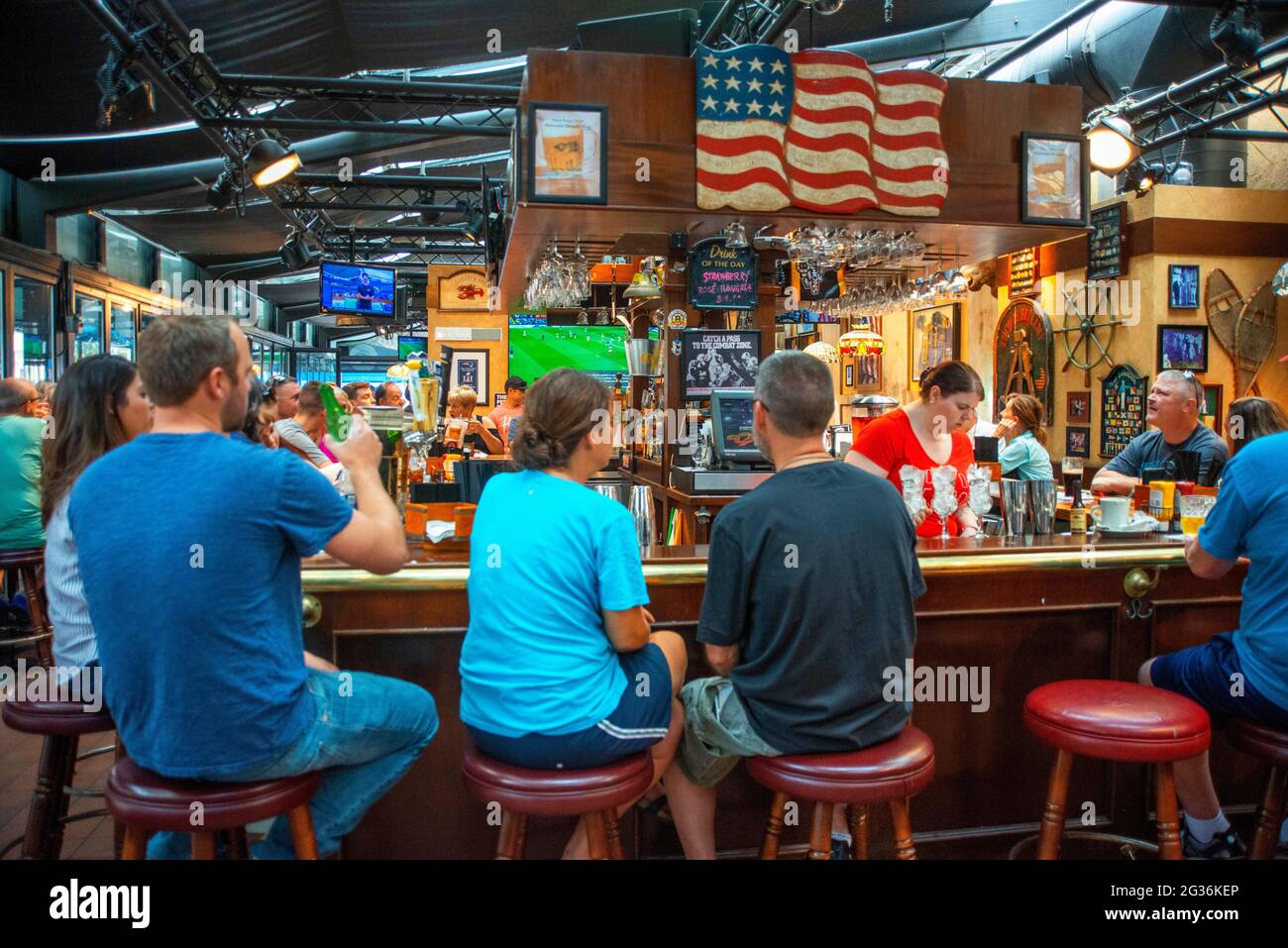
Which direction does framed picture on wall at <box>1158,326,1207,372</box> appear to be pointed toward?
toward the camera

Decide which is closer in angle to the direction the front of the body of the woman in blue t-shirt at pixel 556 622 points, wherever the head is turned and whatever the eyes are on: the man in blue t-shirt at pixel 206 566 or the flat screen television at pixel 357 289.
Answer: the flat screen television

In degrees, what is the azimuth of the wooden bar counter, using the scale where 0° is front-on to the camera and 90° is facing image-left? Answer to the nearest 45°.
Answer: approximately 0°

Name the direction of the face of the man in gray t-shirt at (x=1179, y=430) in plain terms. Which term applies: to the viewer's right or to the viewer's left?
to the viewer's left

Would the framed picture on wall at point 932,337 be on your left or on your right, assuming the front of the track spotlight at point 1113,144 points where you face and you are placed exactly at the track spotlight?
on your right

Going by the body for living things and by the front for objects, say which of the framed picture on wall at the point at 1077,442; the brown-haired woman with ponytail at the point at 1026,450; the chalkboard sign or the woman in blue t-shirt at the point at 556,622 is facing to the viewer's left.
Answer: the brown-haired woman with ponytail

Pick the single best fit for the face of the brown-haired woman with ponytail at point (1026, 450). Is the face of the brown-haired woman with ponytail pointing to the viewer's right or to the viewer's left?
to the viewer's left

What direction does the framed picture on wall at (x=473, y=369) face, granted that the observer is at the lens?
facing the viewer

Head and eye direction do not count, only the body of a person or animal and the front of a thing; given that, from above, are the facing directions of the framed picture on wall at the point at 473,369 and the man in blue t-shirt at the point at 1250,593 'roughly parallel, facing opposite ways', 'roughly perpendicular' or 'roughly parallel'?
roughly parallel, facing opposite ways

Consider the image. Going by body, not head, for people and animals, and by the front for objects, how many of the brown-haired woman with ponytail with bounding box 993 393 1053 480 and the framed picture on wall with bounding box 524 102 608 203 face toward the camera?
1

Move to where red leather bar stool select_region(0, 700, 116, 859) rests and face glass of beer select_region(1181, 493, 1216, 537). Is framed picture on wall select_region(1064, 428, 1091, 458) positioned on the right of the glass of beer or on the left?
left

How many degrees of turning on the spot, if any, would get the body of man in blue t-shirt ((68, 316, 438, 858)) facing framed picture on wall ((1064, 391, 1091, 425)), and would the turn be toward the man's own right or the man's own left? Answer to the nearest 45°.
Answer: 0° — they already face it

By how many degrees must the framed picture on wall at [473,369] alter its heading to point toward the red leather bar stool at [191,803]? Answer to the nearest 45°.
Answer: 0° — it already faces it

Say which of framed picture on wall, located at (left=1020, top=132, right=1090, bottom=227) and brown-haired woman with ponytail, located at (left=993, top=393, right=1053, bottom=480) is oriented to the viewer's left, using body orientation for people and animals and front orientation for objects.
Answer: the brown-haired woman with ponytail

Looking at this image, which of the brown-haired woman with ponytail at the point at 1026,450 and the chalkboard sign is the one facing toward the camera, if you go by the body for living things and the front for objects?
the chalkboard sign
